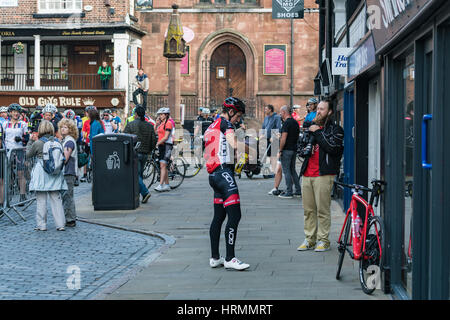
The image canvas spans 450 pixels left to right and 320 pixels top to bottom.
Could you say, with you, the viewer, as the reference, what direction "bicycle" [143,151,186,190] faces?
facing to the left of the viewer

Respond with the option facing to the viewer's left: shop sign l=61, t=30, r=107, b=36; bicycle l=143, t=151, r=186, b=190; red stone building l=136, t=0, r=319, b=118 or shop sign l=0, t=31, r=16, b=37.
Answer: the bicycle

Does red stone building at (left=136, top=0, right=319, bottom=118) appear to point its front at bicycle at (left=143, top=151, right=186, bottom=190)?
yes

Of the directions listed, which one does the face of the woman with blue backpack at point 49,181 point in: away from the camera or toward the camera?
away from the camera

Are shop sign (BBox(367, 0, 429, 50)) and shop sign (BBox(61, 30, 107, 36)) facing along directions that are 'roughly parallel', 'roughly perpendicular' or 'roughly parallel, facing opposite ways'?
roughly perpendicular

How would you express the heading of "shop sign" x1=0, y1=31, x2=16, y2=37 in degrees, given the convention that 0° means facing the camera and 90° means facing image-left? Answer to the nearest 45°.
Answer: approximately 0°

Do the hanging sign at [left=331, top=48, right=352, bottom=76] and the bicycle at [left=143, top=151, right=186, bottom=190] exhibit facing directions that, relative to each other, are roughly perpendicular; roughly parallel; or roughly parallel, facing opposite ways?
roughly perpendicular

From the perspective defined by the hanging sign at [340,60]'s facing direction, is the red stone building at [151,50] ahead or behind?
behind

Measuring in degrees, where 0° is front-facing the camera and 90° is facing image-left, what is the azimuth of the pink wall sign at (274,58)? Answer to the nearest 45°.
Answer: approximately 0°
